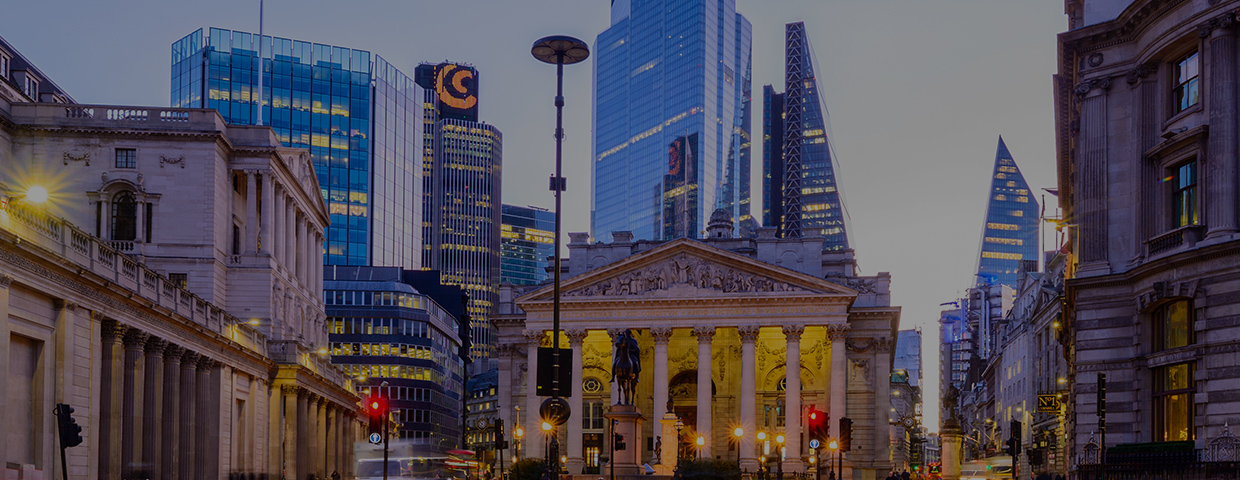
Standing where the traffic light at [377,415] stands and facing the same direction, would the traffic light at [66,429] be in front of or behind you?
in front

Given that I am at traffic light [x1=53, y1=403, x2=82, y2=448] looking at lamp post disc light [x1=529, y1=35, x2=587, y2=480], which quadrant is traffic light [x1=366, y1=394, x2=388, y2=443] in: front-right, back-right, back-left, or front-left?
front-left

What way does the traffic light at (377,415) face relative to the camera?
toward the camera

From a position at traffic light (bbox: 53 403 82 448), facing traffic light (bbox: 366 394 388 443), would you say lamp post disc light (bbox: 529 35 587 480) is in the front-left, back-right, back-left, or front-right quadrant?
front-right
